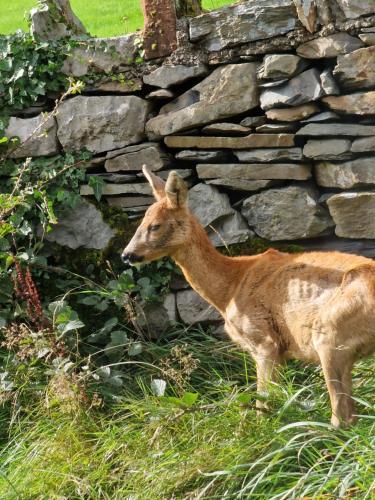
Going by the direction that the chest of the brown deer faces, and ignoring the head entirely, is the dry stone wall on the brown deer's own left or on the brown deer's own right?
on the brown deer's own right

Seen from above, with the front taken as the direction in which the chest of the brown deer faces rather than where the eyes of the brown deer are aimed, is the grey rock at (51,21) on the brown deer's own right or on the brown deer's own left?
on the brown deer's own right

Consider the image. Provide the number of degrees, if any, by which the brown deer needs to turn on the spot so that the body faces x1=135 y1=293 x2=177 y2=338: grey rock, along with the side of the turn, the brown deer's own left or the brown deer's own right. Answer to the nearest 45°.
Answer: approximately 45° to the brown deer's own right

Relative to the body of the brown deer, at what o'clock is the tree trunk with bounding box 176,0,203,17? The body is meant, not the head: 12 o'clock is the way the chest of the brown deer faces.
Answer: The tree trunk is roughly at 3 o'clock from the brown deer.

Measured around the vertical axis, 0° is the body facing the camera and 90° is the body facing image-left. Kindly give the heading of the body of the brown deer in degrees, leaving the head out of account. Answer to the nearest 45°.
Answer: approximately 90°

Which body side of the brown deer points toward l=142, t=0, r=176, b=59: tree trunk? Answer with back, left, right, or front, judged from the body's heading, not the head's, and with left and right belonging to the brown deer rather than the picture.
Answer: right

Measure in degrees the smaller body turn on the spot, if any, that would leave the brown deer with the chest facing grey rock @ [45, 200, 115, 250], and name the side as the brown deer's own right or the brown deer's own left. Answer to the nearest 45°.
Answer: approximately 45° to the brown deer's own right
